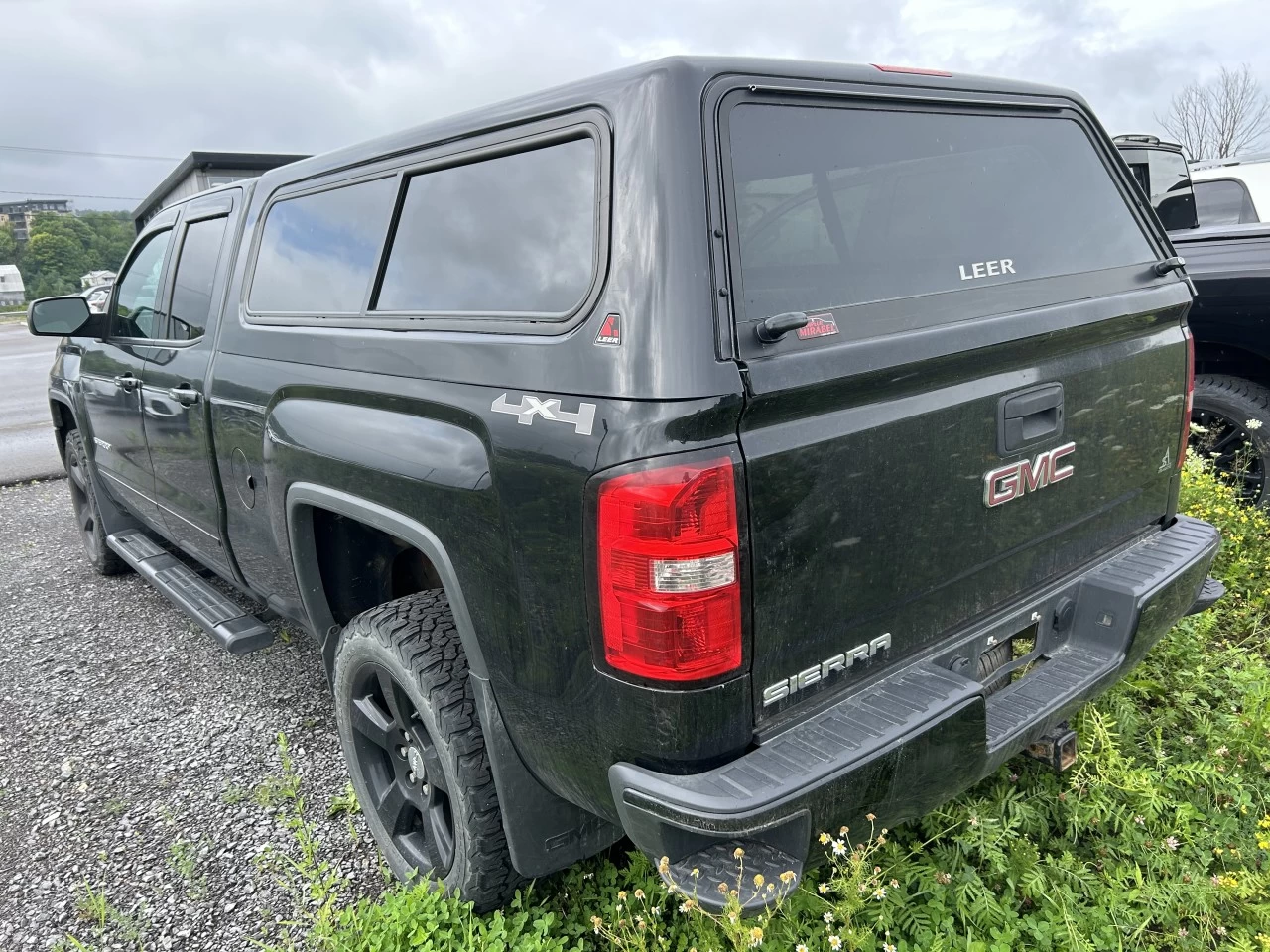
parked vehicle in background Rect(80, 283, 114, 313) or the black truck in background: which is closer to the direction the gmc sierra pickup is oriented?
the parked vehicle in background

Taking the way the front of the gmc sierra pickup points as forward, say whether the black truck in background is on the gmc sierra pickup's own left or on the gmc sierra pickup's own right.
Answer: on the gmc sierra pickup's own right

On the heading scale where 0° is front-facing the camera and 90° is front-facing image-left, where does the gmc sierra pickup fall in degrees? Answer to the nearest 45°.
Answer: approximately 135°

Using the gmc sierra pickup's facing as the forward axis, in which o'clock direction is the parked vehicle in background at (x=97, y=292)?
The parked vehicle in background is roughly at 12 o'clock from the gmc sierra pickup.
